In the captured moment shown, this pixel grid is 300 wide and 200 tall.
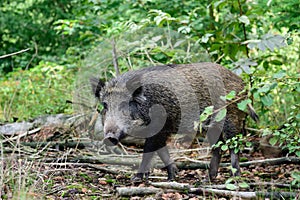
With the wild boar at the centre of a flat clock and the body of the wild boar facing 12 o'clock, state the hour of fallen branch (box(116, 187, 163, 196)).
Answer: The fallen branch is roughly at 11 o'clock from the wild boar.

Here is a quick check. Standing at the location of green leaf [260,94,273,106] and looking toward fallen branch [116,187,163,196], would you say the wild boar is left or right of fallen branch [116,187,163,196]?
right

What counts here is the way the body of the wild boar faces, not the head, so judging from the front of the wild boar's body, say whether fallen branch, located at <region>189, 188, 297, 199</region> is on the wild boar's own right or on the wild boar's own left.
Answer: on the wild boar's own left

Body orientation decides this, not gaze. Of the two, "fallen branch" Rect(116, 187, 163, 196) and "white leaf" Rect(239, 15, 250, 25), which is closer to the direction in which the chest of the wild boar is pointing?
the fallen branch

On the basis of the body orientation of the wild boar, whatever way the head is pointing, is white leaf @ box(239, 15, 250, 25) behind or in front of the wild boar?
behind

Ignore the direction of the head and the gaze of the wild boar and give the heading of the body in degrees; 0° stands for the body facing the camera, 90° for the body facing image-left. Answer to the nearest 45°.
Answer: approximately 45°
